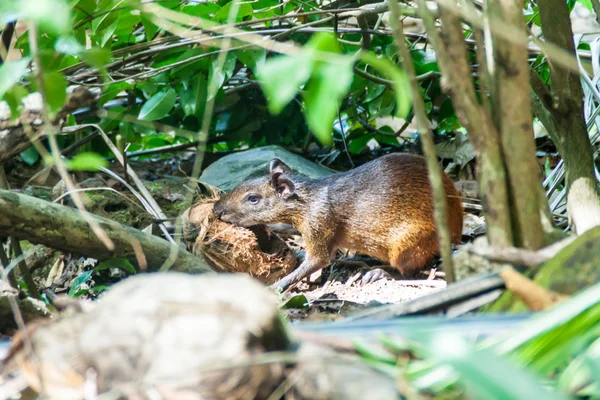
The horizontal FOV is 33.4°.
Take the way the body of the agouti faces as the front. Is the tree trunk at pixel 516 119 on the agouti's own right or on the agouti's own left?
on the agouti's own right

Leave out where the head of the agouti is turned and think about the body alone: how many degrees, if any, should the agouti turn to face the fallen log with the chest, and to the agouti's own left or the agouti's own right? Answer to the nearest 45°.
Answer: approximately 45° to the agouti's own left

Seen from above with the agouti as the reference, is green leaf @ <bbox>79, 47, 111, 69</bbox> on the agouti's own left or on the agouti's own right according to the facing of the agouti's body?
on the agouti's own left

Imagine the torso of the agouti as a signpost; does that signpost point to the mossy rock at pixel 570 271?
no

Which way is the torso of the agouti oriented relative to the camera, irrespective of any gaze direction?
to the viewer's left

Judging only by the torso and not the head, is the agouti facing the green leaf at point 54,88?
no

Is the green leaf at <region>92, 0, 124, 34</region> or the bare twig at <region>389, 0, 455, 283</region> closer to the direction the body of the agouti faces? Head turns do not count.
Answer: the green leaf
